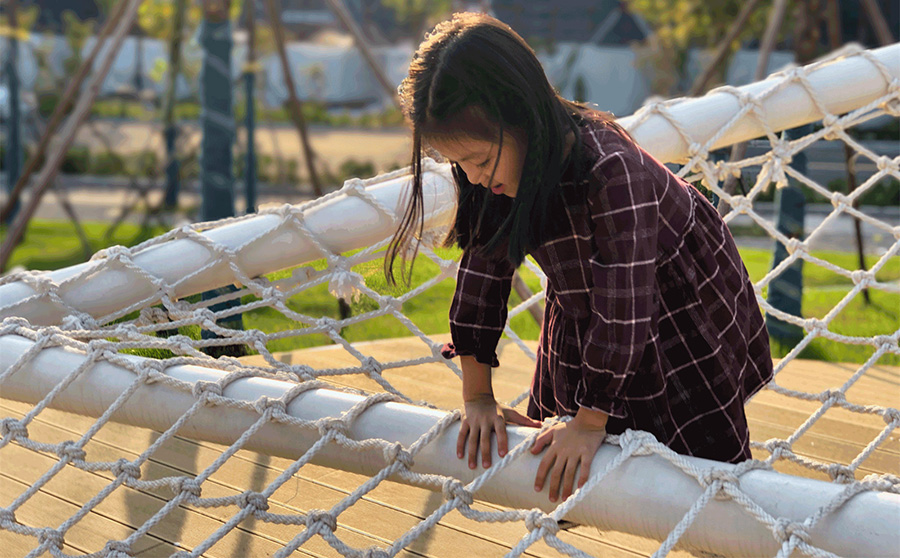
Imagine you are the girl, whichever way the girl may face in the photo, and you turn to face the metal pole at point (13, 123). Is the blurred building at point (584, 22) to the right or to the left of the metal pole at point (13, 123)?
right

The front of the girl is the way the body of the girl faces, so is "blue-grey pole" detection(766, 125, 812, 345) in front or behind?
behind

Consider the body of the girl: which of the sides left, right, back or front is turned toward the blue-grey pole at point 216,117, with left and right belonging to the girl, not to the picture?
right

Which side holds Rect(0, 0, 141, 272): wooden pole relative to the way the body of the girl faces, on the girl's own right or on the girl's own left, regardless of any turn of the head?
on the girl's own right

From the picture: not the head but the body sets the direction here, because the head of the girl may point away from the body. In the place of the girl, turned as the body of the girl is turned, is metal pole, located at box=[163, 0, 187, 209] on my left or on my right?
on my right

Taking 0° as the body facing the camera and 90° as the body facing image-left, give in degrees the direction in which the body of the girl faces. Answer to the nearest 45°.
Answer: approximately 45°

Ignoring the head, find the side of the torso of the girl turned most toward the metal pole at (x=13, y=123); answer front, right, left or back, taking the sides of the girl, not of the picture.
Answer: right

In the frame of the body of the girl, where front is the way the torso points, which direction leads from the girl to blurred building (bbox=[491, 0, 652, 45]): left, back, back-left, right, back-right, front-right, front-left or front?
back-right
